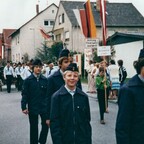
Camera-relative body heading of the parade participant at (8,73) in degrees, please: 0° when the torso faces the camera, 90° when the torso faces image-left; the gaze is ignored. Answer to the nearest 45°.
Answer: approximately 0°

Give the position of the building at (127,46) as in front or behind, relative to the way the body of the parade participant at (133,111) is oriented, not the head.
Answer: behind

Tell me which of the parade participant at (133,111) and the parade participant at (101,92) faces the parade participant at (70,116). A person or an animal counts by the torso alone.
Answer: the parade participant at (101,92)

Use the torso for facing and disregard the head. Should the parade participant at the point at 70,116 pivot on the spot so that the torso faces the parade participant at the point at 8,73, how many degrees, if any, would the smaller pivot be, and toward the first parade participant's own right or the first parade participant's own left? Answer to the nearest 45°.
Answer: approximately 180°

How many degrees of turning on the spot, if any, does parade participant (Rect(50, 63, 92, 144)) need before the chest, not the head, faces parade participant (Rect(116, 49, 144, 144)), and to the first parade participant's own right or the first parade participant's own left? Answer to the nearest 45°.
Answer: approximately 45° to the first parade participant's own left

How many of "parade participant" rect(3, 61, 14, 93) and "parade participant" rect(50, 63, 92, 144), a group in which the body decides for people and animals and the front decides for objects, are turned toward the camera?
2

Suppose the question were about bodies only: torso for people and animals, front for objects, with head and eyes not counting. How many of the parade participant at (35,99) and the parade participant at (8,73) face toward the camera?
2

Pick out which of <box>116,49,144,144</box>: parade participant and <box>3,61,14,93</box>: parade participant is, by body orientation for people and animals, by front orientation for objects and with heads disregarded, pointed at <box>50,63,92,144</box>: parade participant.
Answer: <box>3,61,14,93</box>: parade participant

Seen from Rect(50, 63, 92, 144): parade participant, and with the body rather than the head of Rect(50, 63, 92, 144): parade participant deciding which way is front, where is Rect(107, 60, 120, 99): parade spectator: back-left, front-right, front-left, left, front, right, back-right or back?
back

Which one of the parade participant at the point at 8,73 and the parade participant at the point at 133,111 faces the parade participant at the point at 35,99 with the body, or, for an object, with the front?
the parade participant at the point at 8,73

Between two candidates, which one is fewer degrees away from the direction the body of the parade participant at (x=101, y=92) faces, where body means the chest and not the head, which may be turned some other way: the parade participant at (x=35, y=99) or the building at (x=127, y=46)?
the parade participant
